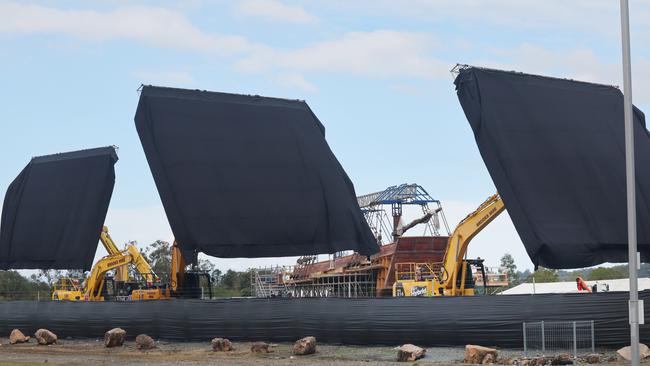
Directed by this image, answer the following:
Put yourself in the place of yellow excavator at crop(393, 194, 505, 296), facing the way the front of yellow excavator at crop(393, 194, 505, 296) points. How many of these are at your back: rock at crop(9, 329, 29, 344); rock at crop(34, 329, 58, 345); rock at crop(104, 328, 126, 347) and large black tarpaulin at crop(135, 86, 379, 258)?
4

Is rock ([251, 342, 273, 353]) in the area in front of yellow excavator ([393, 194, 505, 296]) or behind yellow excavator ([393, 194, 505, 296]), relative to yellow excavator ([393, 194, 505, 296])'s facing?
behind

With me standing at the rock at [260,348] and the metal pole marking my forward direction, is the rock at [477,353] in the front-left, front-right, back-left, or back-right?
front-left

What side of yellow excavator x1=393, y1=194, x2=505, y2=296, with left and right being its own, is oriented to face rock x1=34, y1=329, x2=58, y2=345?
back

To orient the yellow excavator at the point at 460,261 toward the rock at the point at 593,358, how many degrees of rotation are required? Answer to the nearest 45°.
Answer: approximately 90° to its right

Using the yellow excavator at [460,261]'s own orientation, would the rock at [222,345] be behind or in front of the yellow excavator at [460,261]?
behind

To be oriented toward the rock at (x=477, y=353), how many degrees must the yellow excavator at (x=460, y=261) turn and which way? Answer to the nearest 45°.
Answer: approximately 90° to its right

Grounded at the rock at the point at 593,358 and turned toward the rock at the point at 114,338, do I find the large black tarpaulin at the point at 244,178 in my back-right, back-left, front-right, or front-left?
front-right

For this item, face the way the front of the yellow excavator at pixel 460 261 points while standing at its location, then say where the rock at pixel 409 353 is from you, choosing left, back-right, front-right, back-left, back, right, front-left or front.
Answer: right

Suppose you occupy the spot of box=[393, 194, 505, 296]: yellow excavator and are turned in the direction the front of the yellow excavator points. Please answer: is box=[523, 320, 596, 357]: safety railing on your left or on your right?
on your right

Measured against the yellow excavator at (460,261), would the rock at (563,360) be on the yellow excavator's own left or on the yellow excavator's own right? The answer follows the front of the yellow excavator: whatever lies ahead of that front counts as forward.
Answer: on the yellow excavator's own right

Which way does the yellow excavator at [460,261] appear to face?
to the viewer's right

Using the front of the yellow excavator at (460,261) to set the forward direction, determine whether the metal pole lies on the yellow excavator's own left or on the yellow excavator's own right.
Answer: on the yellow excavator's own right
